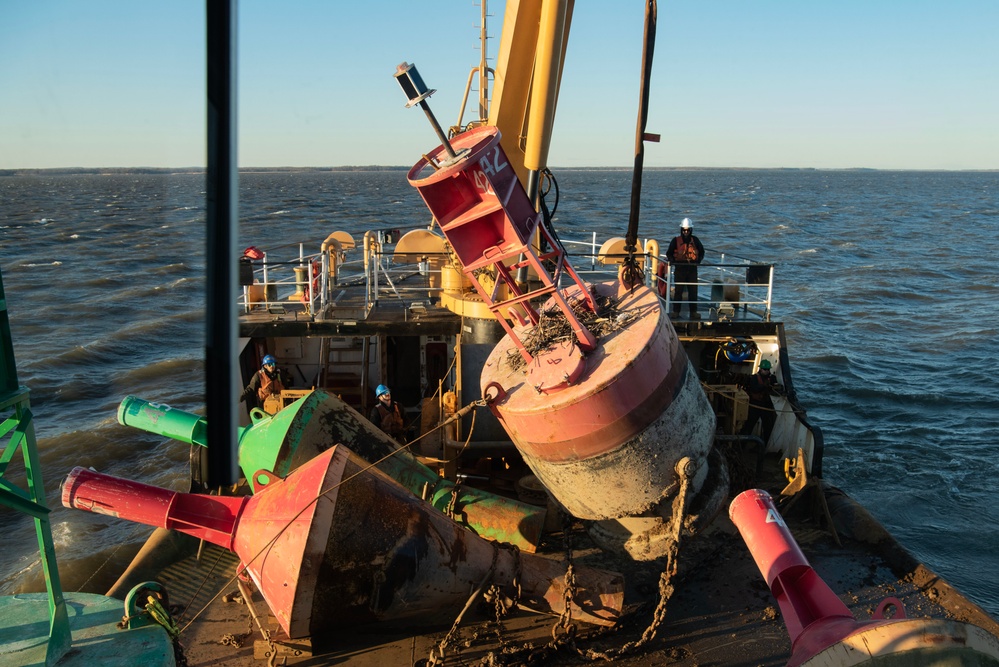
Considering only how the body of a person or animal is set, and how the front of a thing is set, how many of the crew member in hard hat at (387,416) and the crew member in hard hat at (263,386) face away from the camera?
0

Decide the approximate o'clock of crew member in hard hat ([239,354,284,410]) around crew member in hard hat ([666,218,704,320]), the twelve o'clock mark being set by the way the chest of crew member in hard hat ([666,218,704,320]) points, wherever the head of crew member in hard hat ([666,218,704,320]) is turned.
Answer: crew member in hard hat ([239,354,284,410]) is roughly at 2 o'clock from crew member in hard hat ([666,218,704,320]).

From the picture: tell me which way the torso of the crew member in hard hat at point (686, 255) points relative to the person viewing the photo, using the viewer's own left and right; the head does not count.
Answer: facing the viewer

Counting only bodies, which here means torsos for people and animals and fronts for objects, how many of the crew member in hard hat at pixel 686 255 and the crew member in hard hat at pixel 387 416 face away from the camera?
0

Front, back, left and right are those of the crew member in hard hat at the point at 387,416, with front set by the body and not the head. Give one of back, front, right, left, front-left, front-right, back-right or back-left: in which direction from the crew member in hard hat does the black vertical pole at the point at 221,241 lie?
front-right

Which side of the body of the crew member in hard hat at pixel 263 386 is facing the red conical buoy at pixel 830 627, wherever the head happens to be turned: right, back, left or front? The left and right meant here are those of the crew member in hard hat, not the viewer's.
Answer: front

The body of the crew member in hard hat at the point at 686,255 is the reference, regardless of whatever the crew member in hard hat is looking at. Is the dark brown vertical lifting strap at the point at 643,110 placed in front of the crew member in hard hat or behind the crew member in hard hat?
in front

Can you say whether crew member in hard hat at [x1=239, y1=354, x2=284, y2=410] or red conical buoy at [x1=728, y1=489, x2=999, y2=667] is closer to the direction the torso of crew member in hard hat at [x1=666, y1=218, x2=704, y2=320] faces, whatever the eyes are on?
the red conical buoy

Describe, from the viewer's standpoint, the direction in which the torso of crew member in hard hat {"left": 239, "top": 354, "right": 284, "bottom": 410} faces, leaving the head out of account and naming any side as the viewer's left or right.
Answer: facing the viewer and to the right of the viewer

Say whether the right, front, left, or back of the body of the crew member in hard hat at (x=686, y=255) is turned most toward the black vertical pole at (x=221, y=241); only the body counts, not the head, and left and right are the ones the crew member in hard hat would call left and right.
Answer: front

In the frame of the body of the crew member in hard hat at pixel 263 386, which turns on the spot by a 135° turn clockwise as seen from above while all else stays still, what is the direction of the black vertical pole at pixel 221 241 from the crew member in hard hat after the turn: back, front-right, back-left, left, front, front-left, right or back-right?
left
